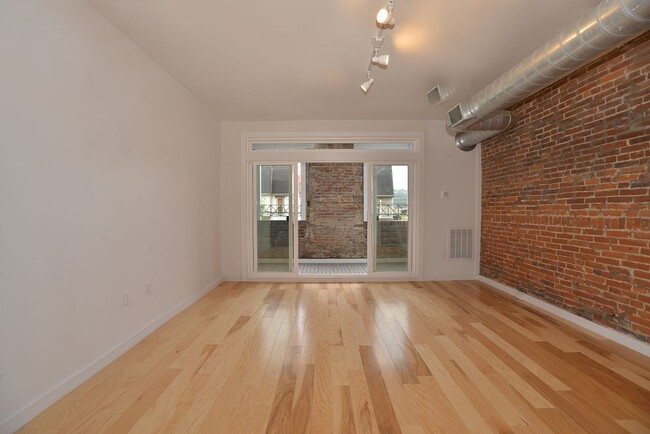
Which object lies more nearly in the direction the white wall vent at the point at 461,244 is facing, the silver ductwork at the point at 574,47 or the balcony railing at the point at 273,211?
the silver ductwork

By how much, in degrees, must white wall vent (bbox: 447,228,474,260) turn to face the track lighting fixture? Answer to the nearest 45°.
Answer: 0° — it already faces it

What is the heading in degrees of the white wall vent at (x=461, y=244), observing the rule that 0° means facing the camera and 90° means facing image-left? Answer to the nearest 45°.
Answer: approximately 0°

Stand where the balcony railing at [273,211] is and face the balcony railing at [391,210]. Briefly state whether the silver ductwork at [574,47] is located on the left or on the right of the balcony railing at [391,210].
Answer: right

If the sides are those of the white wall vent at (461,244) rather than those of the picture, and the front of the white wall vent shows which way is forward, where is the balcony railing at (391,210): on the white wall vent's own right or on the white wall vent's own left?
on the white wall vent's own right

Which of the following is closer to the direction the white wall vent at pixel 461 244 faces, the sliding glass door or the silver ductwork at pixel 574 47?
the silver ductwork

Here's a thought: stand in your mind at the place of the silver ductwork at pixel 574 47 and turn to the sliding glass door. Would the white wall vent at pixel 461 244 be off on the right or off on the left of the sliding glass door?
right

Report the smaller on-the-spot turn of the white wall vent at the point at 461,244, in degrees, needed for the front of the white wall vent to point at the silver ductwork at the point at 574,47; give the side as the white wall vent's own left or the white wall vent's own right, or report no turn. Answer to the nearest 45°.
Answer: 0° — it already faces it

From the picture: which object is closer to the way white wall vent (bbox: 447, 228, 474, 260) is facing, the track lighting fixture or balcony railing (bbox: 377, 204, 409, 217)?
the track lighting fixture
